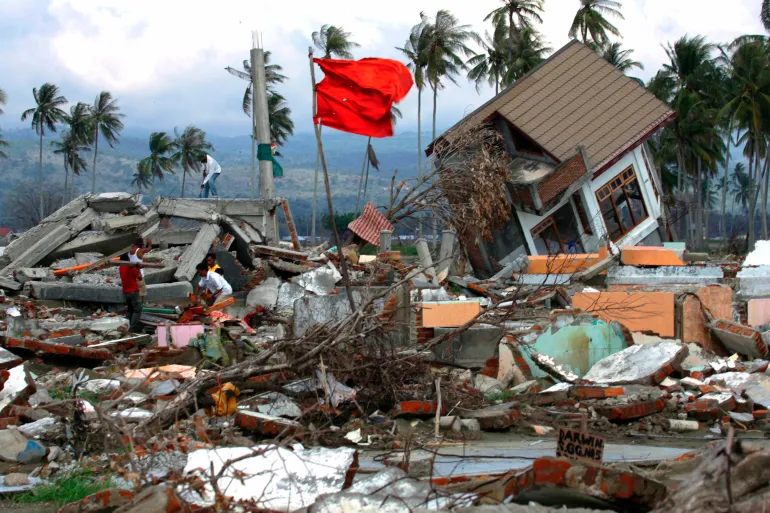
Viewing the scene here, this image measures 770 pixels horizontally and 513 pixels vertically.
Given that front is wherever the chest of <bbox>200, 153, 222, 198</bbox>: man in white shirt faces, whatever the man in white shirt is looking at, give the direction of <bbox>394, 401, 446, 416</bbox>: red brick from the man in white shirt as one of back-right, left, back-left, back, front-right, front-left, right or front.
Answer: left

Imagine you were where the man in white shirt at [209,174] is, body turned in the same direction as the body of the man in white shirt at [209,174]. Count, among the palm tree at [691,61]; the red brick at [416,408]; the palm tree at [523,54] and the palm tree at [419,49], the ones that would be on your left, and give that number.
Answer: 1

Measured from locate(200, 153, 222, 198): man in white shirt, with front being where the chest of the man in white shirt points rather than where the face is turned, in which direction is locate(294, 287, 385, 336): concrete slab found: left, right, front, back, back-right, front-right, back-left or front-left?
left

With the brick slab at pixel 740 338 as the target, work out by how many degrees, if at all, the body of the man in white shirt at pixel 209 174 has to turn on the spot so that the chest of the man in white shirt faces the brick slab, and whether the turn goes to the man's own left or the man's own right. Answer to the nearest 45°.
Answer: approximately 135° to the man's own left

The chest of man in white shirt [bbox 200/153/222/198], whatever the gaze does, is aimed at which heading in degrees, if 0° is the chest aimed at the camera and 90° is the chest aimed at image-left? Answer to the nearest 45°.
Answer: approximately 90°

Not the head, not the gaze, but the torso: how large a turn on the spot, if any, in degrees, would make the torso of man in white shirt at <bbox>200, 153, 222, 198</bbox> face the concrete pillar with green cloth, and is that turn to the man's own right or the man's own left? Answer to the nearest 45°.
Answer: approximately 135° to the man's own left

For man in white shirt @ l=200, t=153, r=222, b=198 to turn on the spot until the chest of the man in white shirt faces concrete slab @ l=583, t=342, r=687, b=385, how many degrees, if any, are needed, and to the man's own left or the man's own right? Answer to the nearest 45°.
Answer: approximately 135° to the man's own left

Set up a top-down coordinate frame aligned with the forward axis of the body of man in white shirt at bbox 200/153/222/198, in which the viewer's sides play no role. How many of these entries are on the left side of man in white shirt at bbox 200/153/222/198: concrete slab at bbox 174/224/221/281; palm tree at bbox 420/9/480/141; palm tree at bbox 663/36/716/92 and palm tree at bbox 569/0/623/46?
1

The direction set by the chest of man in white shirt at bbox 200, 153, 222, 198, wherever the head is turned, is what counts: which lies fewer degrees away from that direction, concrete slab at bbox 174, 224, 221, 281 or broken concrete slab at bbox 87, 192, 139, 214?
the broken concrete slab
